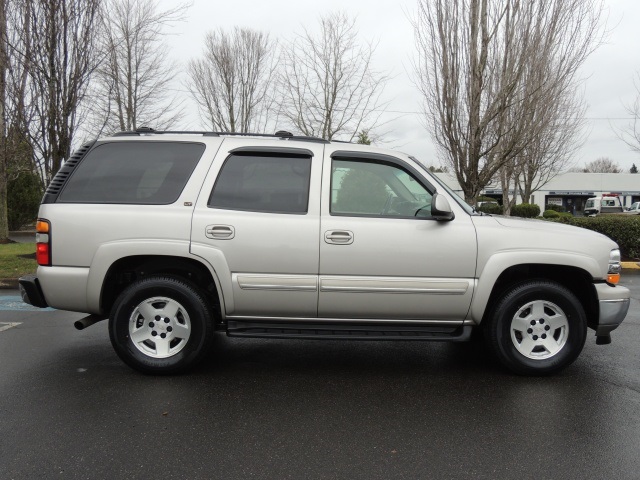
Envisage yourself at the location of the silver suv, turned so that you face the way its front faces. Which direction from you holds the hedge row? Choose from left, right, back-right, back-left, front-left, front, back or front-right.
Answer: front-left

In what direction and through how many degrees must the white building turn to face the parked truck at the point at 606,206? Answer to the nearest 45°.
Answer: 0° — it already faces it

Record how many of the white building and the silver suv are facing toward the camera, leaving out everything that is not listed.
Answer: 1

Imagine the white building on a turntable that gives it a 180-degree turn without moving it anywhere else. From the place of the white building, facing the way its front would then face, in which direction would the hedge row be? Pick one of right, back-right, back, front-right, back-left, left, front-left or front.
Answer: back

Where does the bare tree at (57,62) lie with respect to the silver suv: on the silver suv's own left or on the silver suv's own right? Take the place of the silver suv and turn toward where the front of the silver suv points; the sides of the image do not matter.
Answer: on the silver suv's own left

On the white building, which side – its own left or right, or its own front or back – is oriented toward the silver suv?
front

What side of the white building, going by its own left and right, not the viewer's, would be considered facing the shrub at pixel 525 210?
front

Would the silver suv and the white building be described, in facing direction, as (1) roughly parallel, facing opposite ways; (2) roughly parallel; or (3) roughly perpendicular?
roughly perpendicular

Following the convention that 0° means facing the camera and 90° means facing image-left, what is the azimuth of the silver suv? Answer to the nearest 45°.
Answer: approximately 270°

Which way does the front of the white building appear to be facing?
toward the camera

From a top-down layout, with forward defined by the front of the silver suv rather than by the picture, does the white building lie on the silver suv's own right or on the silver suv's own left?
on the silver suv's own left

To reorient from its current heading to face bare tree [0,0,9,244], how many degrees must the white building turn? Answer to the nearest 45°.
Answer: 0° — it already faces it

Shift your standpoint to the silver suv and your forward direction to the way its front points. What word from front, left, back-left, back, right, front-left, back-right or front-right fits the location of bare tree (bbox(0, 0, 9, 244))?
back-left
